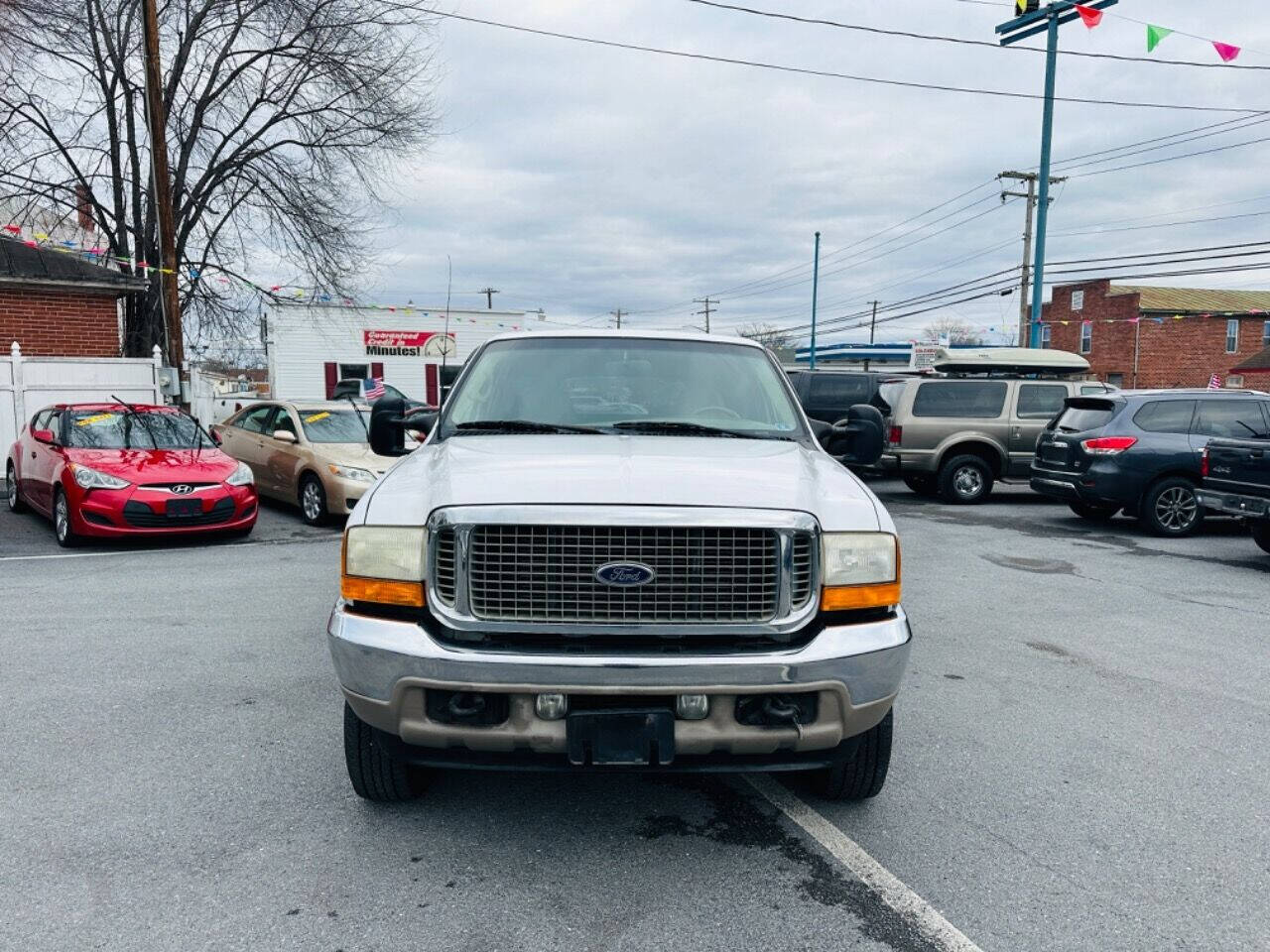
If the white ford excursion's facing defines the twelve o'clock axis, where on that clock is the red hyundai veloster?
The red hyundai veloster is roughly at 5 o'clock from the white ford excursion.

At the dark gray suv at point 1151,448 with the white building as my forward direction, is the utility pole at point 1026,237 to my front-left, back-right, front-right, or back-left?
front-right

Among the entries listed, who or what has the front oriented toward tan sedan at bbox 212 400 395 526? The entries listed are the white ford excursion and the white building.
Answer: the white building

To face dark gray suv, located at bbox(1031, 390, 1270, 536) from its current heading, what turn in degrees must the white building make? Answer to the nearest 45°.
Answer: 0° — it already faces it

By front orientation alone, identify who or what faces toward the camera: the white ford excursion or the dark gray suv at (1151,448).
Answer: the white ford excursion

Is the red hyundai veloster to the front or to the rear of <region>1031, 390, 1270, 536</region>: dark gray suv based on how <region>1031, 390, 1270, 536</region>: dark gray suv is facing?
to the rear

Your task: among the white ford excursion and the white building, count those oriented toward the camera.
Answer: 2

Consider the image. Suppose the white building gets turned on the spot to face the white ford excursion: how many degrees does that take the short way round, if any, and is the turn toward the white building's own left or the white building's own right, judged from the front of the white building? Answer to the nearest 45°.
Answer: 0° — it already faces it

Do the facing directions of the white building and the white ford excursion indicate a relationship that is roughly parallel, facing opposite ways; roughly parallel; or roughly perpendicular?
roughly parallel

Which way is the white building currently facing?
toward the camera

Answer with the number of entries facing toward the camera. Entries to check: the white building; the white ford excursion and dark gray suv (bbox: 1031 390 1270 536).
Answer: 2

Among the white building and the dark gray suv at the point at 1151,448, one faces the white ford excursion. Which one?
the white building

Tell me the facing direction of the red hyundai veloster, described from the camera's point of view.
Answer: facing the viewer and to the right of the viewer

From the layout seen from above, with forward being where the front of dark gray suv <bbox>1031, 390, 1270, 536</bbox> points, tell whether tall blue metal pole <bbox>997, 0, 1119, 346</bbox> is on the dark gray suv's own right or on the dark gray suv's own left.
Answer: on the dark gray suv's own left

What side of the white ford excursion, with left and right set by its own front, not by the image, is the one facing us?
front

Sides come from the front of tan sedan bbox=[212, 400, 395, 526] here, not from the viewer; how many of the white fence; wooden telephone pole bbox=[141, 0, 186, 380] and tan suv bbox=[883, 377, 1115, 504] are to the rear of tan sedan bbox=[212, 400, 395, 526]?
2
